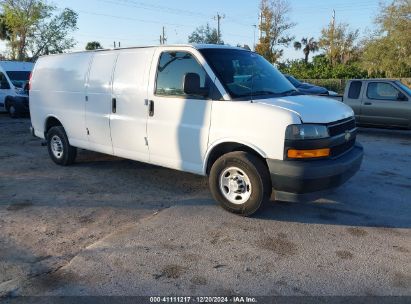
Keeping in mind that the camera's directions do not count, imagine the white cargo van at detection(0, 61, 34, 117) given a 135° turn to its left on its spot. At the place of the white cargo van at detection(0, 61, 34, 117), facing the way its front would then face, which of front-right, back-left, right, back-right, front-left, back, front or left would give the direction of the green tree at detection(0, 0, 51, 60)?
front

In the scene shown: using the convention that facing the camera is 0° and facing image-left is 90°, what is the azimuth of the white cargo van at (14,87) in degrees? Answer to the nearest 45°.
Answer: approximately 315°

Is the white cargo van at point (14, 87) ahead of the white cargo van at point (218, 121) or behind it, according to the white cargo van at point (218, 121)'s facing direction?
behind

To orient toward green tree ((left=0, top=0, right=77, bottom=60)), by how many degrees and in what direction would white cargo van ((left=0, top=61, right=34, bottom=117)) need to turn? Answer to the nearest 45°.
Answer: approximately 135° to its left

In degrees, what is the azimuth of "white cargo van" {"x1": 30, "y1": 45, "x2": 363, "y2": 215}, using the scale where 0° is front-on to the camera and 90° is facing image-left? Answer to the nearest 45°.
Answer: approximately 315°

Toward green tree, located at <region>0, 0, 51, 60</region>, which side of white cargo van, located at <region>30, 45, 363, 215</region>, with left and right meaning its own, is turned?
back

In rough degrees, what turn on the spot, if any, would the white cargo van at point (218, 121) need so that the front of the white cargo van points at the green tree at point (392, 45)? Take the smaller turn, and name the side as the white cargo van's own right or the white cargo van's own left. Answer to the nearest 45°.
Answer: approximately 90° to the white cargo van's own left

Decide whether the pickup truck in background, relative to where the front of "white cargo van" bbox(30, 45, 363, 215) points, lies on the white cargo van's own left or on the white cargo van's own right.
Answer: on the white cargo van's own left
